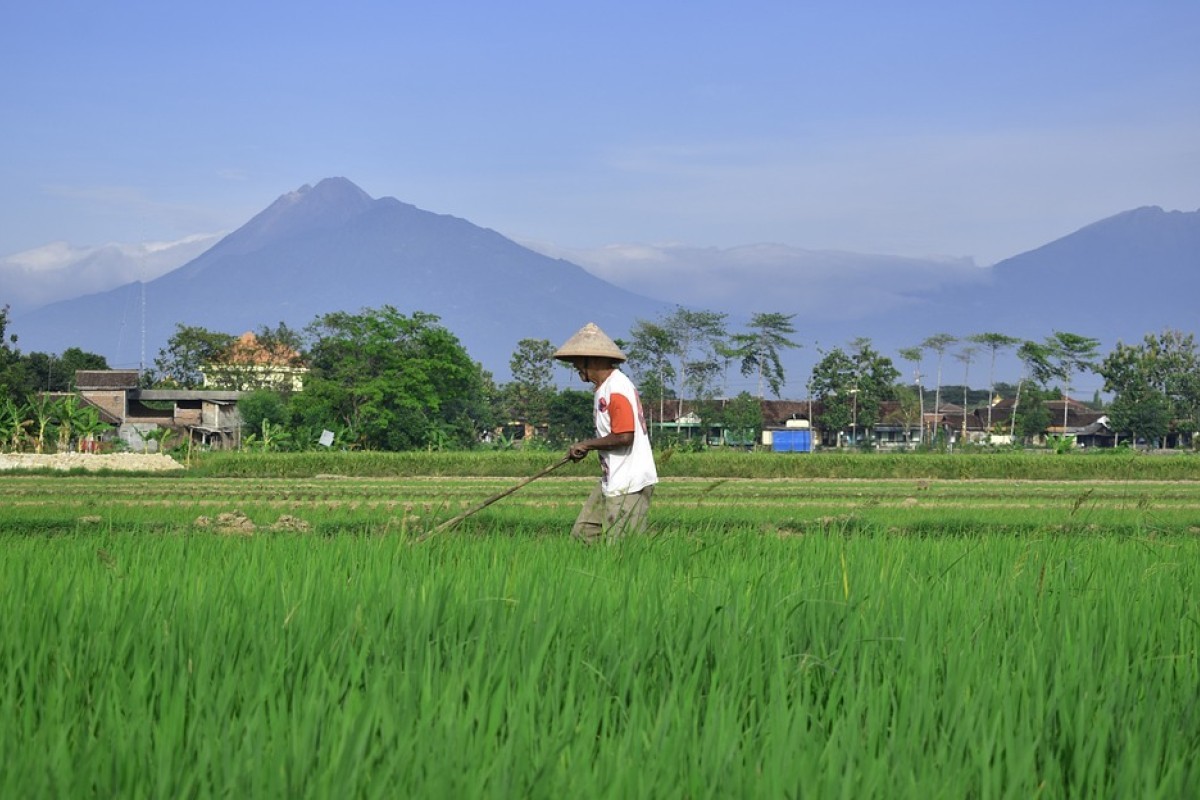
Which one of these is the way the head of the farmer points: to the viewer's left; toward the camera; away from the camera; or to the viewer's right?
to the viewer's left

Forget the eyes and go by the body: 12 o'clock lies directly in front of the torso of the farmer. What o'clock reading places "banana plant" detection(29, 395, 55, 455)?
The banana plant is roughly at 2 o'clock from the farmer.

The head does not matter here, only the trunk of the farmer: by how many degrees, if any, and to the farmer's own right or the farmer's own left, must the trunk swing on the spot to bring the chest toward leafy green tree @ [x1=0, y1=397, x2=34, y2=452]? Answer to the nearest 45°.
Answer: approximately 45° to the farmer's own right

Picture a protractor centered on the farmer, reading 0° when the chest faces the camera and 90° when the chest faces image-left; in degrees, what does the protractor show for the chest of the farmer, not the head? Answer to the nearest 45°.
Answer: approximately 90°
